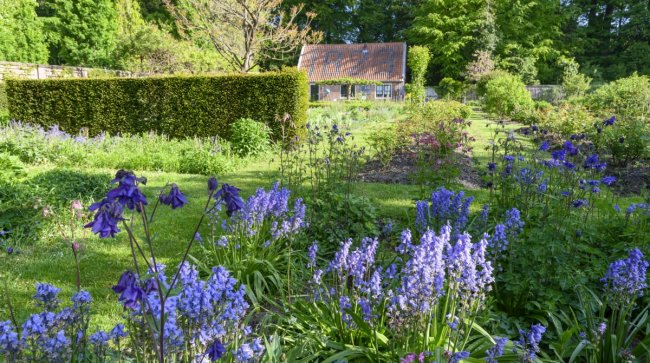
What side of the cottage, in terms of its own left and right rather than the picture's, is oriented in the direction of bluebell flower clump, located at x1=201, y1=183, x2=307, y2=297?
front

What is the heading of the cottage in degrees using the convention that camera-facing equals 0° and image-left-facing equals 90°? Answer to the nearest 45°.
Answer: approximately 0°

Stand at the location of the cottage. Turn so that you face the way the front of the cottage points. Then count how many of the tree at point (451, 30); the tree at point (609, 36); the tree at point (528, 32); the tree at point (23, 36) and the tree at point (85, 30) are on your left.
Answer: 3

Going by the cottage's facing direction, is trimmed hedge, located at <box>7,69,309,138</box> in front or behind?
in front

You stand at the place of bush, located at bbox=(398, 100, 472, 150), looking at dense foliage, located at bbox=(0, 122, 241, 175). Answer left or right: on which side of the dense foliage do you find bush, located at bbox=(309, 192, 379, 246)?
left

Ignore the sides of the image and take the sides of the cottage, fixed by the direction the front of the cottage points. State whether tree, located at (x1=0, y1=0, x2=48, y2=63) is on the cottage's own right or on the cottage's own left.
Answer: on the cottage's own right

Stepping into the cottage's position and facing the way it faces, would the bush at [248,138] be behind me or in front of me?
in front

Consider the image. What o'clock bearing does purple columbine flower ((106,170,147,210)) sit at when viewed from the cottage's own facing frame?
The purple columbine flower is roughly at 12 o'clock from the cottage.

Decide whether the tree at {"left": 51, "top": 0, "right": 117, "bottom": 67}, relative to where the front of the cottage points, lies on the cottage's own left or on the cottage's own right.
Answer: on the cottage's own right

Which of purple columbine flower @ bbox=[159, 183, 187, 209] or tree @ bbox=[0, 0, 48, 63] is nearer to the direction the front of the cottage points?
the purple columbine flower

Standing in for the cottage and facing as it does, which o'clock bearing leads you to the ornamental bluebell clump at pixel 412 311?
The ornamental bluebell clump is roughly at 12 o'clock from the cottage.
